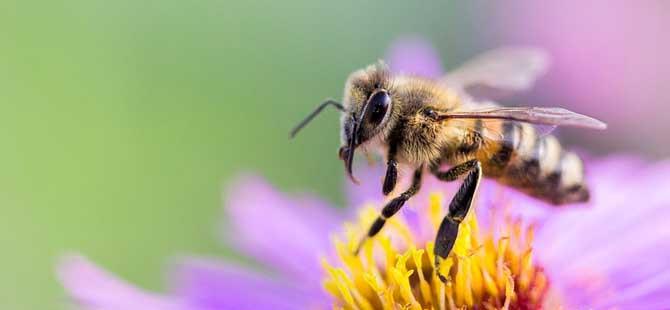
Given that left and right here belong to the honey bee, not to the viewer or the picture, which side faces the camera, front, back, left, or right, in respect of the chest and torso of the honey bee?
left
